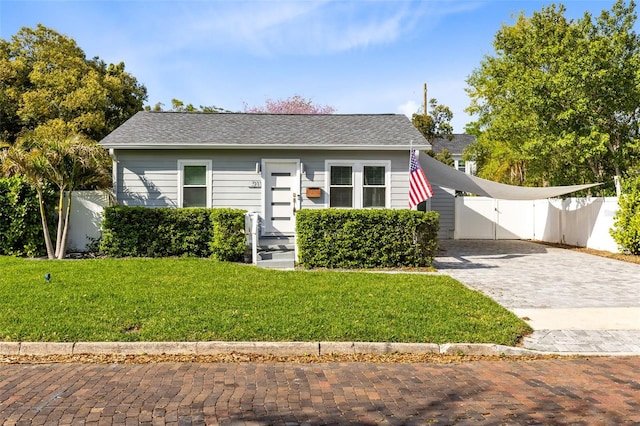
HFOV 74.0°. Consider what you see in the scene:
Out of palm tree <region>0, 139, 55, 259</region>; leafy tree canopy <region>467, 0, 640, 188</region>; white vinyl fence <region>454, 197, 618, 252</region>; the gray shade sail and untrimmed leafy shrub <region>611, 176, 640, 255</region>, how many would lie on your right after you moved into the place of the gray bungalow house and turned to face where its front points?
1

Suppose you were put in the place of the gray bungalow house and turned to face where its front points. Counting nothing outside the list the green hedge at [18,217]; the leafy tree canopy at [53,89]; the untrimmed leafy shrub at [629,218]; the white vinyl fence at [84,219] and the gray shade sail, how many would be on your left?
2

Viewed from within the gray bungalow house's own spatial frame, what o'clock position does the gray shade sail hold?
The gray shade sail is roughly at 9 o'clock from the gray bungalow house.

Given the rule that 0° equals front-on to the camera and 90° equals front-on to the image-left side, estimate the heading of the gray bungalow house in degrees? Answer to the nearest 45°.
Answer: approximately 0°

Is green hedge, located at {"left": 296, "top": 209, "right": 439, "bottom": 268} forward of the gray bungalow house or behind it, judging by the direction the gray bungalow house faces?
forward

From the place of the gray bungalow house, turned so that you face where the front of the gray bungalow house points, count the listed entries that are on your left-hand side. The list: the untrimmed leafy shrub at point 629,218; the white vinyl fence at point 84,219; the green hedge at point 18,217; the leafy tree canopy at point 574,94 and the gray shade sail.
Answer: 3

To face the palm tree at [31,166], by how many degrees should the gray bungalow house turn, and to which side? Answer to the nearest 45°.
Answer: approximately 90° to its right

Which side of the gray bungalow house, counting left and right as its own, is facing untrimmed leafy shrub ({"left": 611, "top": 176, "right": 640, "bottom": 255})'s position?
left

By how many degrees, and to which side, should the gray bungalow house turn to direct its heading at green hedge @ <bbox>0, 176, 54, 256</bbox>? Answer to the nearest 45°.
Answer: approximately 90° to its right

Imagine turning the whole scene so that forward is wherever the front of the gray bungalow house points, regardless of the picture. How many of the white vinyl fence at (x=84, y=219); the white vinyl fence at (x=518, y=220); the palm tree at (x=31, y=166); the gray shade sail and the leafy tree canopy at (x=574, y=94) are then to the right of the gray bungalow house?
2

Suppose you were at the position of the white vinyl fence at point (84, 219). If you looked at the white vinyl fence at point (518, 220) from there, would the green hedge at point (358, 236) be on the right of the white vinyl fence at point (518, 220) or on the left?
right

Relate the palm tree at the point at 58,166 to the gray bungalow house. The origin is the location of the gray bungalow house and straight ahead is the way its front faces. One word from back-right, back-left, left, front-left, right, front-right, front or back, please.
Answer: right

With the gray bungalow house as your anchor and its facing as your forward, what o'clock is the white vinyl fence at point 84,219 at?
The white vinyl fence is roughly at 3 o'clock from the gray bungalow house.

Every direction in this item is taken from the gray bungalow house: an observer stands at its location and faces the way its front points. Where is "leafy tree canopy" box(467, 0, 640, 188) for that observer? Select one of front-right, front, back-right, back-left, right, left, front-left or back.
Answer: left
